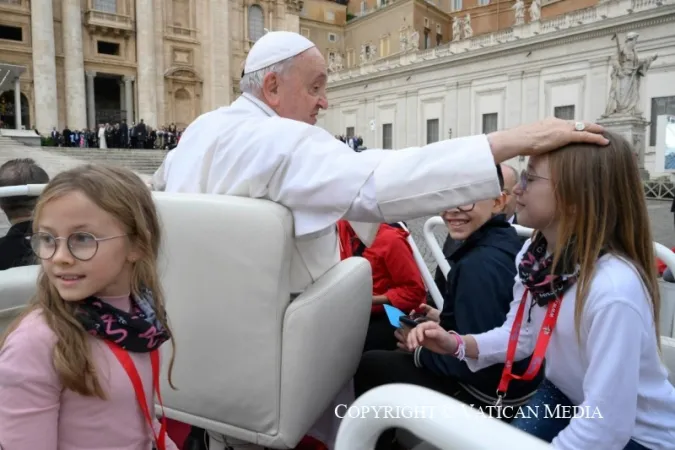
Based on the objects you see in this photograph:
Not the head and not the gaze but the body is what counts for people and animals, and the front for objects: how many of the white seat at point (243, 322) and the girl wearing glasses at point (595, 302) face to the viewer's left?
1

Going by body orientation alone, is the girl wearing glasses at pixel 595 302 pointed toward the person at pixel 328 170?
yes

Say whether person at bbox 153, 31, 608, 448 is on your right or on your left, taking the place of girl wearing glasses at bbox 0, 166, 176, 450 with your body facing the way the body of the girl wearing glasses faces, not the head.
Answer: on your left

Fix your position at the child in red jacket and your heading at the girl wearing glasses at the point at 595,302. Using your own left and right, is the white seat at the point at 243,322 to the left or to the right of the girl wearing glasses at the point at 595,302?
right

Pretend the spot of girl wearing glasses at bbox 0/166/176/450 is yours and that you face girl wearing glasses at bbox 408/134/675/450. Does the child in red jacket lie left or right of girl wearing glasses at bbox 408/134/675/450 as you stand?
left

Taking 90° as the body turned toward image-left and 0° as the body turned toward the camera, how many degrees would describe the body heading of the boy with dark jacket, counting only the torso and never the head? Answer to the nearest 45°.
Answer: approximately 90°

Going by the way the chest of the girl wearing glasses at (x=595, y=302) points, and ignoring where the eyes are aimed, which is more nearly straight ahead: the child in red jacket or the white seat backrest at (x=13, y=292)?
the white seat backrest

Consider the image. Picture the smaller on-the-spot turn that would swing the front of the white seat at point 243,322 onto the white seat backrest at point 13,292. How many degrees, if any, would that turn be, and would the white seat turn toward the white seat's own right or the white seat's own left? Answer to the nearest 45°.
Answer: approximately 90° to the white seat's own left

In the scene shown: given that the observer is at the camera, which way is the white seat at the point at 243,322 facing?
facing away from the viewer and to the right of the viewer

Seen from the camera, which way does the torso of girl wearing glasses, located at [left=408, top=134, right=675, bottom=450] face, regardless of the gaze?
to the viewer's left
